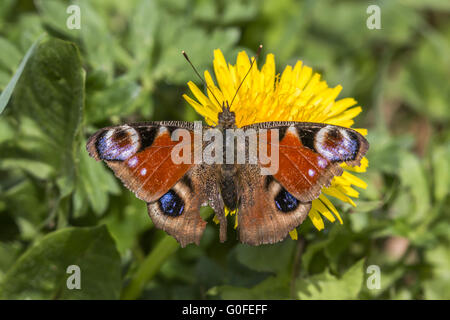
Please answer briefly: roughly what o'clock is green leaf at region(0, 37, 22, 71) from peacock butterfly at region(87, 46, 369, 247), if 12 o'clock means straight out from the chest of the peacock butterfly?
The green leaf is roughly at 10 o'clock from the peacock butterfly.

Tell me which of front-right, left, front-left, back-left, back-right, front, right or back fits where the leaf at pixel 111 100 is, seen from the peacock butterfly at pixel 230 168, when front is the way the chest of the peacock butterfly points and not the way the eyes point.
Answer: front-left

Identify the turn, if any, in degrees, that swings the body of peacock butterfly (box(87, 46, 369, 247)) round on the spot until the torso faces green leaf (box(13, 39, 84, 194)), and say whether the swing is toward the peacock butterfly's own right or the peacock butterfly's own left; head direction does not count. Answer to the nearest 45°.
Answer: approximately 45° to the peacock butterfly's own left

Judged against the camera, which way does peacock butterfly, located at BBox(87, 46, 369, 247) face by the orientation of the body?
away from the camera

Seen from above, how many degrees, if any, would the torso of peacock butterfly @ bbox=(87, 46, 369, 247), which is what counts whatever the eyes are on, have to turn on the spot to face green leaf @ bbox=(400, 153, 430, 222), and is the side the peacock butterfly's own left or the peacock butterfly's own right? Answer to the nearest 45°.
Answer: approximately 45° to the peacock butterfly's own right
